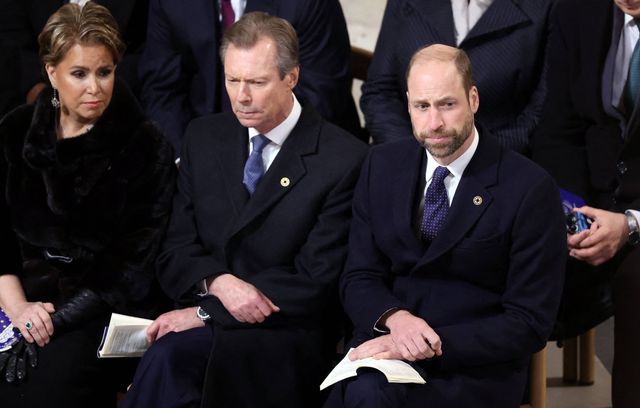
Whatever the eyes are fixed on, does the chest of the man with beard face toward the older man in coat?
no

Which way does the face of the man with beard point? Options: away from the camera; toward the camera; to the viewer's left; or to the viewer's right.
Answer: toward the camera

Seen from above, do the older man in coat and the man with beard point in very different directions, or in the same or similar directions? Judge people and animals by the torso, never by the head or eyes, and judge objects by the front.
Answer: same or similar directions

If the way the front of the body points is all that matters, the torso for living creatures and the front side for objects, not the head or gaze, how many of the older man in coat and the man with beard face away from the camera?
0

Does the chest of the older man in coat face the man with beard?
no

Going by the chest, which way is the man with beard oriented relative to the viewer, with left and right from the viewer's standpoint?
facing the viewer and to the left of the viewer
